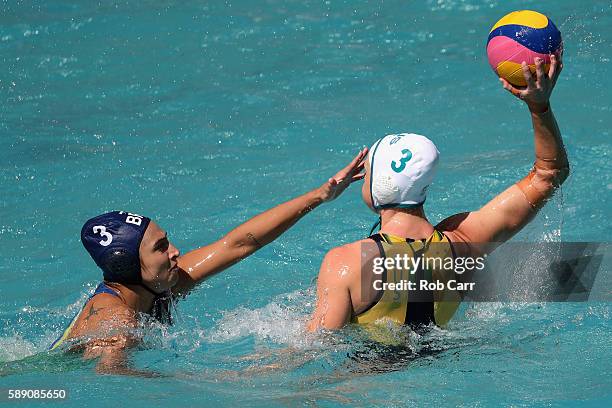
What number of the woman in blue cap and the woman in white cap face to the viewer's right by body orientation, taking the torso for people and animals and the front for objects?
1

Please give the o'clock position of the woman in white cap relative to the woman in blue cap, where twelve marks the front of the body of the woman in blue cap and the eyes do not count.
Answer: The woman in white cap is roughly at 1 o'clock from the woman in blue cap.

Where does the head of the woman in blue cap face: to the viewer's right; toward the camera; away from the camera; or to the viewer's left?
to the viewer's right

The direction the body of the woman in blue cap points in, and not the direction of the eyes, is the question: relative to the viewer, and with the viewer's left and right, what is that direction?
facing to the right of the viewer

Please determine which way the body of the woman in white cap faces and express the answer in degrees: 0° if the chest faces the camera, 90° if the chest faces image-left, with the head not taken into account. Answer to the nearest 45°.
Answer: approximately 135°
